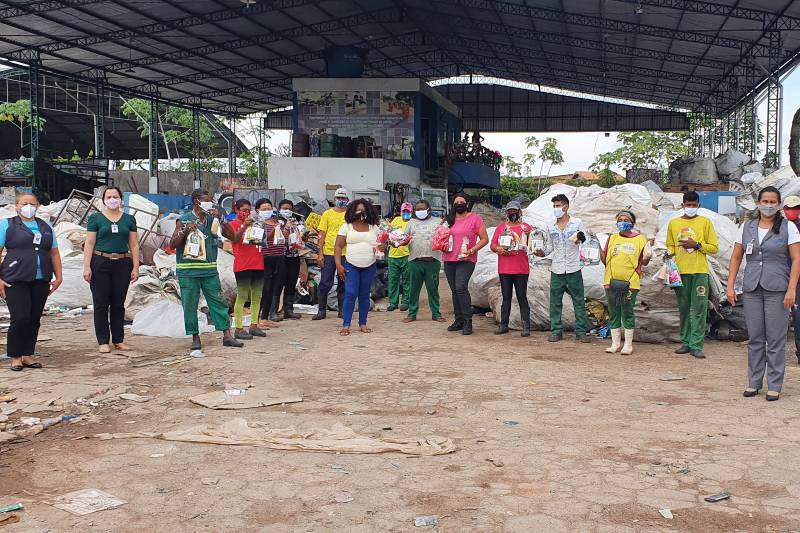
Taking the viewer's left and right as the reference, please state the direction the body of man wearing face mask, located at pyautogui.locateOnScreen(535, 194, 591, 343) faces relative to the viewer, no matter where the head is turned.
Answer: facing the viewer

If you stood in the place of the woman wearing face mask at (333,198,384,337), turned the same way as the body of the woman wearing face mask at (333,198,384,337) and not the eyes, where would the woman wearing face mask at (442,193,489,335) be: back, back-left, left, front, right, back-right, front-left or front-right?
left

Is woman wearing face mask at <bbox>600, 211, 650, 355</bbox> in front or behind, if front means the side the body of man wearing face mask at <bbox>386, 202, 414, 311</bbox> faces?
in front

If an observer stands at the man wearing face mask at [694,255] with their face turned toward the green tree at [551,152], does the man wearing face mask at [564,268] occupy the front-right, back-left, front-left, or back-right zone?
front-left

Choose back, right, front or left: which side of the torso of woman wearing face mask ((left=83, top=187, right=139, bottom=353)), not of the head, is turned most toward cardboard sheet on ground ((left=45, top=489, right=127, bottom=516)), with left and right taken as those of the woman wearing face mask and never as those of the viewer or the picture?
front

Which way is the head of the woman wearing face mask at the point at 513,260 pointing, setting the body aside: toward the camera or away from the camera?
toward the camera

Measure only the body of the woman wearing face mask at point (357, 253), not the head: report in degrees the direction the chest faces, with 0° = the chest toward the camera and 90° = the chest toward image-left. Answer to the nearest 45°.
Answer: approximately 0°

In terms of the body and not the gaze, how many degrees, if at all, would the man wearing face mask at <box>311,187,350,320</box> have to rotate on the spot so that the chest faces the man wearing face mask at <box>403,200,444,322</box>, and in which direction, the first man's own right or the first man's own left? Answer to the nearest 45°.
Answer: approximately 90° to the first man's own left

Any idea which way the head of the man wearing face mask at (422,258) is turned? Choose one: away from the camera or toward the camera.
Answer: toward the camera

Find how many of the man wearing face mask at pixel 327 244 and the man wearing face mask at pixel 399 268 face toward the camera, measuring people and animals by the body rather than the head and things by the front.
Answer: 2

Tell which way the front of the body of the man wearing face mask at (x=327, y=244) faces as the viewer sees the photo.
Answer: toward the camera

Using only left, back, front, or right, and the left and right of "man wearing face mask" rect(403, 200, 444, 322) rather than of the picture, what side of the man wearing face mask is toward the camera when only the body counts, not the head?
front

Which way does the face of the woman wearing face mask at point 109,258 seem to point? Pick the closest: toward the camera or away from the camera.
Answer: toward the camera
